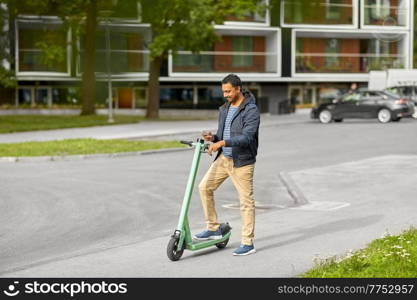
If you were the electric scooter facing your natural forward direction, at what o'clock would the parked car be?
The parked car is roughly at 5 o'clock from the electric scooter.

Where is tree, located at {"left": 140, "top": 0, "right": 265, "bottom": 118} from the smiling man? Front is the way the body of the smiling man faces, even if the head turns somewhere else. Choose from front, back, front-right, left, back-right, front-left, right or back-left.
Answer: back-right

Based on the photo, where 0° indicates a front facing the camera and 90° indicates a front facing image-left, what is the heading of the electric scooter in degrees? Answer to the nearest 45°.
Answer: approximately 45°

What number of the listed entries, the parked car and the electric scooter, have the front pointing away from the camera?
0

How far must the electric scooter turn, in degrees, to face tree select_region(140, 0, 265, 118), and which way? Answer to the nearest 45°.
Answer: approximately 135° to its right

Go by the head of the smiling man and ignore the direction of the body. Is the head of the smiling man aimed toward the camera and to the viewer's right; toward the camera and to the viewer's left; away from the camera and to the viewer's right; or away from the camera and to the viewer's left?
toward the camera and to the viewer's left

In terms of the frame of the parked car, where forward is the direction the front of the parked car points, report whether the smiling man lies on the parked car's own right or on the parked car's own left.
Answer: on the parked car's own left

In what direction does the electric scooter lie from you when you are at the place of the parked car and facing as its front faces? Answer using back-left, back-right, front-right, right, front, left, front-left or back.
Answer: left

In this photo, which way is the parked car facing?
to the viewer's left
